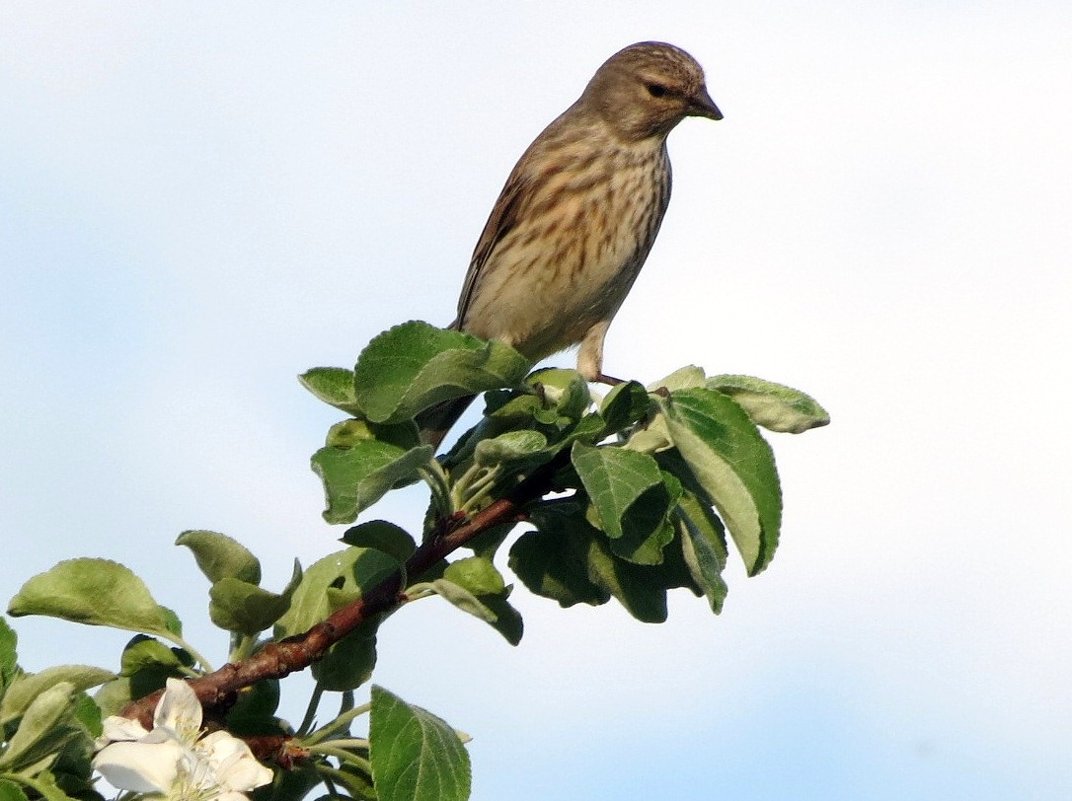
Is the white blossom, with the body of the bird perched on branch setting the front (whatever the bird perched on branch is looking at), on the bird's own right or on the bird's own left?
on the bird's own right

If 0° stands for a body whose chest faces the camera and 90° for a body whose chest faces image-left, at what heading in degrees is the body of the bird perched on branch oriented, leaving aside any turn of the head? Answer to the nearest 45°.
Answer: approximately 315°
